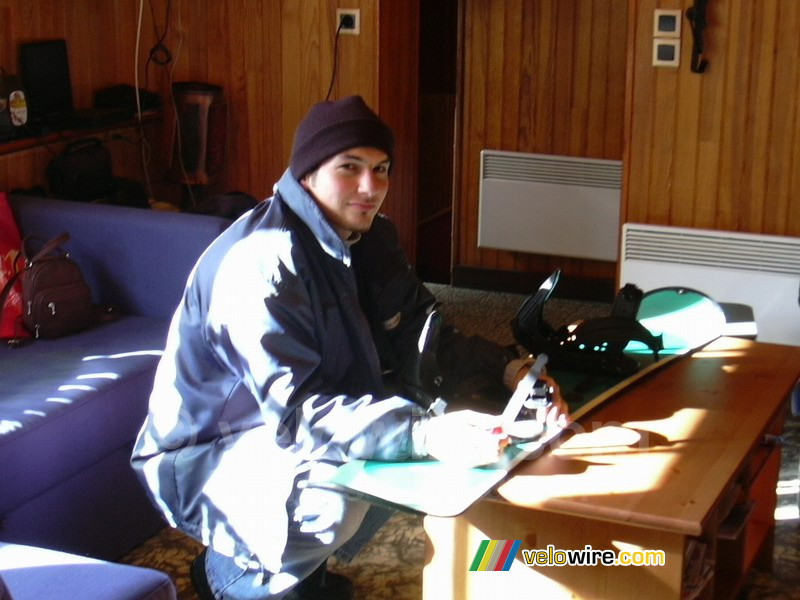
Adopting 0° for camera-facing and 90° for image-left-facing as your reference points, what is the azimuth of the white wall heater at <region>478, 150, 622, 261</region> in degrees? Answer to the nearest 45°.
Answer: approximately 0°

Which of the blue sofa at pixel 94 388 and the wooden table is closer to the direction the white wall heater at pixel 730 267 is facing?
the wooden table

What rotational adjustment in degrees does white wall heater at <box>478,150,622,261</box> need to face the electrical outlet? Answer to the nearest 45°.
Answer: approximately 45° to its right

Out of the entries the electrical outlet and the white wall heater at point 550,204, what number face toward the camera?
2

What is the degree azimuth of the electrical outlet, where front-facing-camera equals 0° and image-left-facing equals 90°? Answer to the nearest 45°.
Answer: approximately 0°

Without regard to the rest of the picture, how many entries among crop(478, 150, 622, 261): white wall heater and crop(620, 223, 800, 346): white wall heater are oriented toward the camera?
2

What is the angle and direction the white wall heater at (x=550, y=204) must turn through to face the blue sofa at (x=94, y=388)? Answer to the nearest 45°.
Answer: approximately 45° to its right

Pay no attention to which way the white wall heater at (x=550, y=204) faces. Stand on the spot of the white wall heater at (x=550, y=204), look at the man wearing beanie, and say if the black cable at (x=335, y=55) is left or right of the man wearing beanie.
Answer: right

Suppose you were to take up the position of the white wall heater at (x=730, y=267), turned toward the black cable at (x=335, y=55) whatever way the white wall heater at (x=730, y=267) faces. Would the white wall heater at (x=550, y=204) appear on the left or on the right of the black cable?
right

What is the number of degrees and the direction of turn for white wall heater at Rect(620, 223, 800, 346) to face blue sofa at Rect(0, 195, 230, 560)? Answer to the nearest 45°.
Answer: approximately 45° to its right
